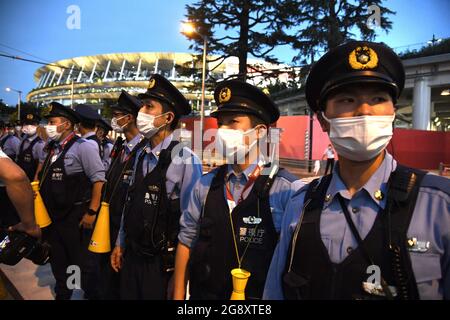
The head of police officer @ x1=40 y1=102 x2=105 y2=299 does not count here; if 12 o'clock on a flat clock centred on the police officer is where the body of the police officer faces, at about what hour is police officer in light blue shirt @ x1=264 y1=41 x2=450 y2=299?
The police officer in light blue shirt is roughly at 10 o'clock from the police officer.

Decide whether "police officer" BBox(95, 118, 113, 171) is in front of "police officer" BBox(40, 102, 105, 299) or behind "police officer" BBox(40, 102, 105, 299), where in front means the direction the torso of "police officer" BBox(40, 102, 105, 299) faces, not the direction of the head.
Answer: behind

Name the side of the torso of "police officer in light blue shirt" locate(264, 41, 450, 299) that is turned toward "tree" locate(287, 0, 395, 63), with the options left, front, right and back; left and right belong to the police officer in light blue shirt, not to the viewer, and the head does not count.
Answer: back

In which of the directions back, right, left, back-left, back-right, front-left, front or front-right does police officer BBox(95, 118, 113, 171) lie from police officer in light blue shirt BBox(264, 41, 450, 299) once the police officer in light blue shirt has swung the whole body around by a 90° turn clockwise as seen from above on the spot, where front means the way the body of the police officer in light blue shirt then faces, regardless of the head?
front-right

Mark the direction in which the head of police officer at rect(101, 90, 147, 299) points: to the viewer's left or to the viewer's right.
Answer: to the viewer's left

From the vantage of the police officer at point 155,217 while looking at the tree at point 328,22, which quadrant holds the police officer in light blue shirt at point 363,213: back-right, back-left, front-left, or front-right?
back-right

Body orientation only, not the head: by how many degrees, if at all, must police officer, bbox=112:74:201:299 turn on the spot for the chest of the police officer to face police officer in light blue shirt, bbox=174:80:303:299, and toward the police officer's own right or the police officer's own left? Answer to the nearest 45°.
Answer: approximately 90° to the police officer's own left
